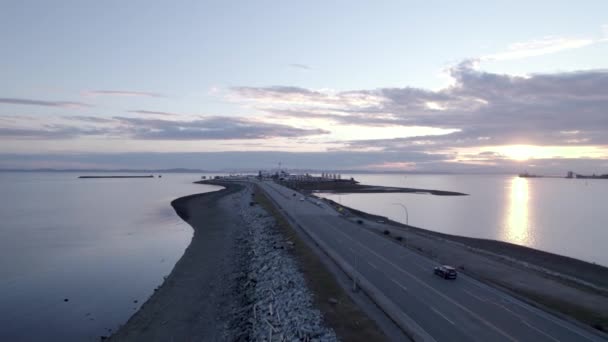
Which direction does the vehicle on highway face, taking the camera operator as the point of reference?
facing away from the viewer and to the left of the viewer
